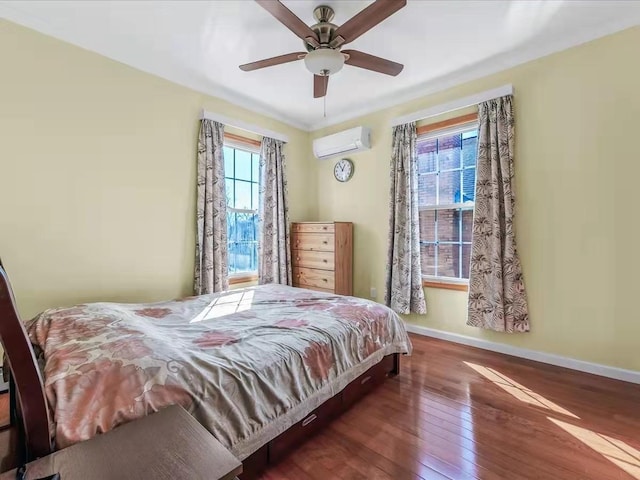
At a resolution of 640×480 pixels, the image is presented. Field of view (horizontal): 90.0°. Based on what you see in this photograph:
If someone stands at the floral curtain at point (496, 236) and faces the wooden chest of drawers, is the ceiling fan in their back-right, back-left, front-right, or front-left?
front-left

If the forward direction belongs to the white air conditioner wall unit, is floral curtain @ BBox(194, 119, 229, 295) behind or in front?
in front

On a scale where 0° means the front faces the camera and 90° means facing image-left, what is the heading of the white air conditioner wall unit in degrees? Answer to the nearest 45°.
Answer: approximately 45°

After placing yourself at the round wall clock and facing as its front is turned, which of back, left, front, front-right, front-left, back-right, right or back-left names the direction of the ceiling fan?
front-left

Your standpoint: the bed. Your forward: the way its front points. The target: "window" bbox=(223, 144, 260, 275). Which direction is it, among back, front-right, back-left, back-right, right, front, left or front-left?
front-left

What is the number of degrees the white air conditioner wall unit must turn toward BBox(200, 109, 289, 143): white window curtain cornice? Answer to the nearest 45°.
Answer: approximately 45° to its right

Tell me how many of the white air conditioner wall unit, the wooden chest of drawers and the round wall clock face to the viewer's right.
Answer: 0

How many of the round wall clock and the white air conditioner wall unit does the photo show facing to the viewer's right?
0

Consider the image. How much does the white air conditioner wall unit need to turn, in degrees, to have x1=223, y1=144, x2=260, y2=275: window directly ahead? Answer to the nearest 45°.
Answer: approximately 45° to its right

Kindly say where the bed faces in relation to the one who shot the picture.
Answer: facing away from the viewer and to the right of the viewer

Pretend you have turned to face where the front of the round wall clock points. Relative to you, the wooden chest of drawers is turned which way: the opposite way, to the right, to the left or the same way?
the same way

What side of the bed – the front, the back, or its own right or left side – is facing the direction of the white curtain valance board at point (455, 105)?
front

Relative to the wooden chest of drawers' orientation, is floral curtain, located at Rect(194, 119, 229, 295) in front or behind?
in front

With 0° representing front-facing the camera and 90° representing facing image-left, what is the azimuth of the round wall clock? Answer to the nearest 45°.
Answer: approximately 45°

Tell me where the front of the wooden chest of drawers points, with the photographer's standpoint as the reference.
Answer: facing the viewer and to the left of the viewer
